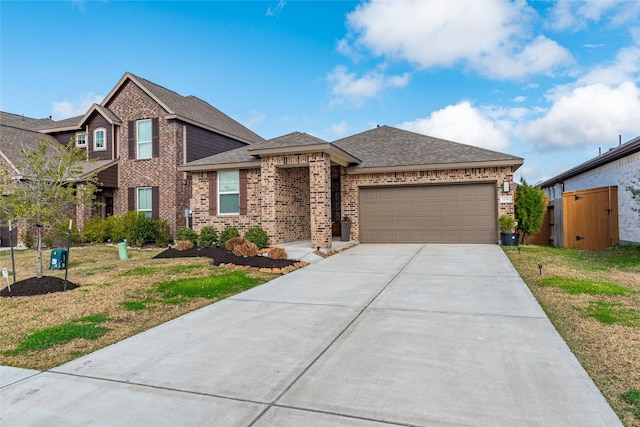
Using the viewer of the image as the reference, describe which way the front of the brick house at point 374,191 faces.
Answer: facing the viewer

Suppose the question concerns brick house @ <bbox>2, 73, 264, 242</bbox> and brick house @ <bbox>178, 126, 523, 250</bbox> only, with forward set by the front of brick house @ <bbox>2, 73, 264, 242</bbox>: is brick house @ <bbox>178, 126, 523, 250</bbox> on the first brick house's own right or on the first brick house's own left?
on the first brick house's own left

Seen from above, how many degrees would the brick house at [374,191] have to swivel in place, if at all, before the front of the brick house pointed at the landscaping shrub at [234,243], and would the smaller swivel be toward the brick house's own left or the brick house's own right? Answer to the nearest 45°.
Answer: approximately 45° to the brick house's own right

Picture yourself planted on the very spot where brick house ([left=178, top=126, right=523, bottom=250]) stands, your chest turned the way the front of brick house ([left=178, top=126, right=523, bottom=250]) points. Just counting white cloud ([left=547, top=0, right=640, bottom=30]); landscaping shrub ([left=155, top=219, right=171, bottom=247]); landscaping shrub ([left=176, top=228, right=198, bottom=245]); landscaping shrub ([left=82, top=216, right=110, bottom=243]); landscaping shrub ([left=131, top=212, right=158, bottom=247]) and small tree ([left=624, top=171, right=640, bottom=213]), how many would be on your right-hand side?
4

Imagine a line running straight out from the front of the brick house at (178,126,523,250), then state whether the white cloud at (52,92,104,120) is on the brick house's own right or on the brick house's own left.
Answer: on the brick house's own right

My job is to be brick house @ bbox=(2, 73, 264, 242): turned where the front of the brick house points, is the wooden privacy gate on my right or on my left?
on my left

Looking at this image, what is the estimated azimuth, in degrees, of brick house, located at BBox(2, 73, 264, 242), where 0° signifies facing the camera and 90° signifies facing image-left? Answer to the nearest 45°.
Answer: approximately 45°

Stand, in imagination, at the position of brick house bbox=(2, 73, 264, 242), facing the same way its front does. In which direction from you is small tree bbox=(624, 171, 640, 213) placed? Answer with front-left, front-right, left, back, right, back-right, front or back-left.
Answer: left

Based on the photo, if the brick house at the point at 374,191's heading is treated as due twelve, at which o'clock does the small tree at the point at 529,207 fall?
The small tree is roughly at 9 o'clock from the brick house.

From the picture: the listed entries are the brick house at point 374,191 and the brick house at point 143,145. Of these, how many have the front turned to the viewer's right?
0
